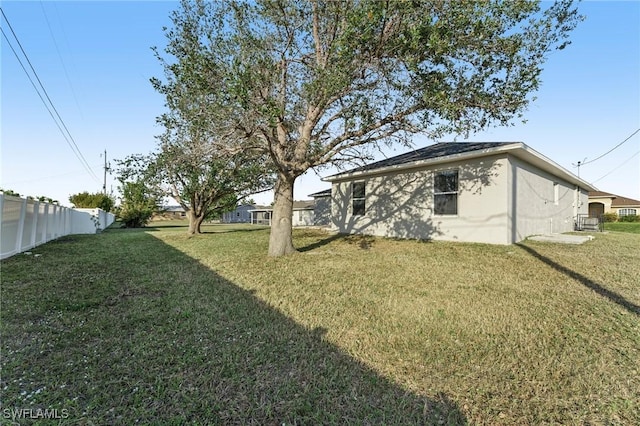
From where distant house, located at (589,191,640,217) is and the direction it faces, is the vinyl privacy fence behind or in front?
in front

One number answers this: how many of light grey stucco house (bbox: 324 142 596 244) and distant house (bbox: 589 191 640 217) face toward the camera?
1

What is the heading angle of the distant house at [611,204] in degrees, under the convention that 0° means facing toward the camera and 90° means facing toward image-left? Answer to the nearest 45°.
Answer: approximately 0°

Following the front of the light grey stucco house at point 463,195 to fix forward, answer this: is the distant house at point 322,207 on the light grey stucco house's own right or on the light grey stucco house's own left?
on the light grey stucco house's own left

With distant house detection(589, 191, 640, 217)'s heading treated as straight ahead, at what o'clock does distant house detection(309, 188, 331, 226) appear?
distant house detection(309, 188, 331, 226) is roughly at 1 o'clock from distant house detection(589, 191, 640, 217).

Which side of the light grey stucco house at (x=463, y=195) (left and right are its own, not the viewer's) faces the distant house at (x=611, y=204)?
front

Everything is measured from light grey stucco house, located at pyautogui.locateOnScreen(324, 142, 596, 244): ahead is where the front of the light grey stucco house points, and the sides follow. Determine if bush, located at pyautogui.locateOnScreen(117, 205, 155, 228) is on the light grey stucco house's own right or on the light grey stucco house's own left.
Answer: on the light grey stucco house's own left

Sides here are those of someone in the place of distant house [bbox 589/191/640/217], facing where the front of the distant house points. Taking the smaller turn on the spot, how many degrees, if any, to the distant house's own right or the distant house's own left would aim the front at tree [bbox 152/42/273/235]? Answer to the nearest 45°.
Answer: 0° — it already faces it

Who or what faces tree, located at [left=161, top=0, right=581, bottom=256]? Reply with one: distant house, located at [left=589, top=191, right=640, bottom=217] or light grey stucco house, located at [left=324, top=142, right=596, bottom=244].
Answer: the distant house

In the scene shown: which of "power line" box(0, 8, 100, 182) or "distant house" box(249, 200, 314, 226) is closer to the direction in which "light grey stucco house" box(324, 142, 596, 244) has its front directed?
the distant house

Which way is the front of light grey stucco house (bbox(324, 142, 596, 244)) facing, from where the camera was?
facing away from the viewer and to the right of the viewer

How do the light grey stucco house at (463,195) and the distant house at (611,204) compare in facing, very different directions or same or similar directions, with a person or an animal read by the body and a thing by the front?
very different directions

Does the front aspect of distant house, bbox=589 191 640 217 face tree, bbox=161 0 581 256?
yes

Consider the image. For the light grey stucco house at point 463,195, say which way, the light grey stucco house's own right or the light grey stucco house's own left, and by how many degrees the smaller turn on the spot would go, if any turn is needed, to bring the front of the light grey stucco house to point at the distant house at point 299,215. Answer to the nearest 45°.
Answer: approximately 90° to the light grey stucco house's own left
